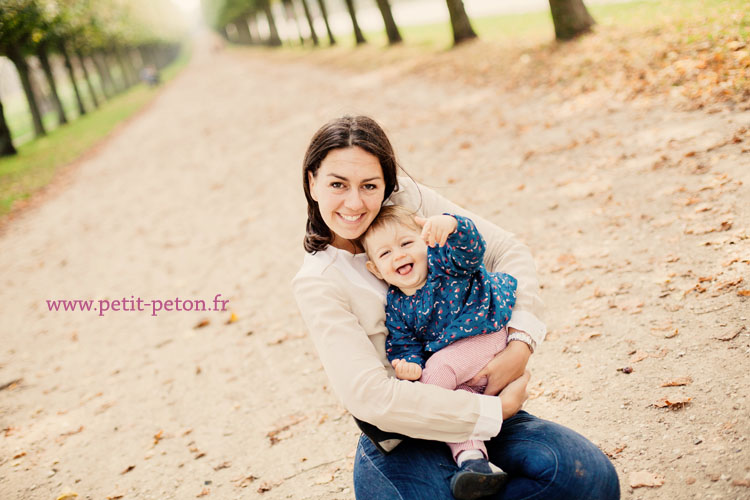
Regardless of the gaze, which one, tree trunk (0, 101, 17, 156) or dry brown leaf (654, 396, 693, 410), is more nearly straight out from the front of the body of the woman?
the dry brown leaf

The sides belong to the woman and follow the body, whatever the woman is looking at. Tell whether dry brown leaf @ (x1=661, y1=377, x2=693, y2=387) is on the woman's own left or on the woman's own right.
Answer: on the woman's own left

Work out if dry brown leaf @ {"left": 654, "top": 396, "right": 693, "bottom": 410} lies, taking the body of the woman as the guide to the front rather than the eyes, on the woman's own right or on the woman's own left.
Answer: on the woman's own left

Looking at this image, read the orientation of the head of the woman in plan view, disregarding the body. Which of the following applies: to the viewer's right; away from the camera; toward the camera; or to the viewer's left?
toward the camera

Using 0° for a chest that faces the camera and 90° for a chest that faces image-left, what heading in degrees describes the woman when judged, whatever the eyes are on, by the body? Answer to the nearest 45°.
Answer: approximately 315°

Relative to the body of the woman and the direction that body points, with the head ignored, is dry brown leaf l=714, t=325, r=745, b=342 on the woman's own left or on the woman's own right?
on the woman's own left

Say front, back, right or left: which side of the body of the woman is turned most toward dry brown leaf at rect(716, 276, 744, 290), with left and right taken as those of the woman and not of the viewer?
left
